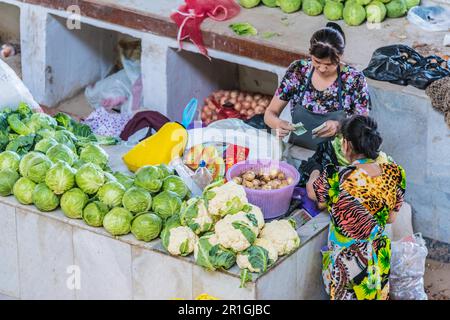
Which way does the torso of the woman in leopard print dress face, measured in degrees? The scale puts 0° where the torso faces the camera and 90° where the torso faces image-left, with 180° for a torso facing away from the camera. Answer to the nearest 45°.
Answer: approximately 135°

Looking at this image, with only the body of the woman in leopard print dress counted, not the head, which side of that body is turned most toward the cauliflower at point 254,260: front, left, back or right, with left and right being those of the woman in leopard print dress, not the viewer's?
left

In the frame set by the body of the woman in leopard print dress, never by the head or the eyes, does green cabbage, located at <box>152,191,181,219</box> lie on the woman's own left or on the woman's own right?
on the woman's own left

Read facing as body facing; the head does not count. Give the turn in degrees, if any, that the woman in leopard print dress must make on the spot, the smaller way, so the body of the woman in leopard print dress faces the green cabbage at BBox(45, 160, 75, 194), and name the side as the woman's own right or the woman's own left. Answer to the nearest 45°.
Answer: approximately 45° to the woman's own left

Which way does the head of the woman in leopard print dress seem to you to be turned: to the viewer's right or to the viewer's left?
to the viewer's left

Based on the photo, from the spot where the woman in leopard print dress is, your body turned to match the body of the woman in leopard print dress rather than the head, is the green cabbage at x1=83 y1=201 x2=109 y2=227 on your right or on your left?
on your left

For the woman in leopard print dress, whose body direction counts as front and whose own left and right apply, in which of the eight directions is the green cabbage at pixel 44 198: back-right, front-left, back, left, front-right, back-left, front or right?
front-left
